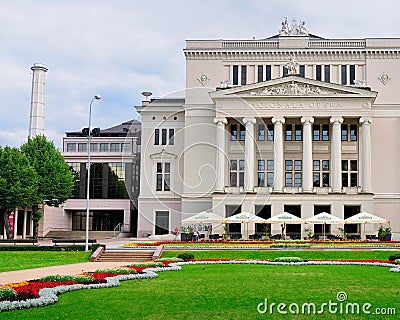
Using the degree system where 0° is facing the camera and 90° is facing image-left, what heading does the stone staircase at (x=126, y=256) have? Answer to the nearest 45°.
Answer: approximately 0°

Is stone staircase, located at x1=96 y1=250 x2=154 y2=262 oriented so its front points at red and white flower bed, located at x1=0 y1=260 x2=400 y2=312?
yes
